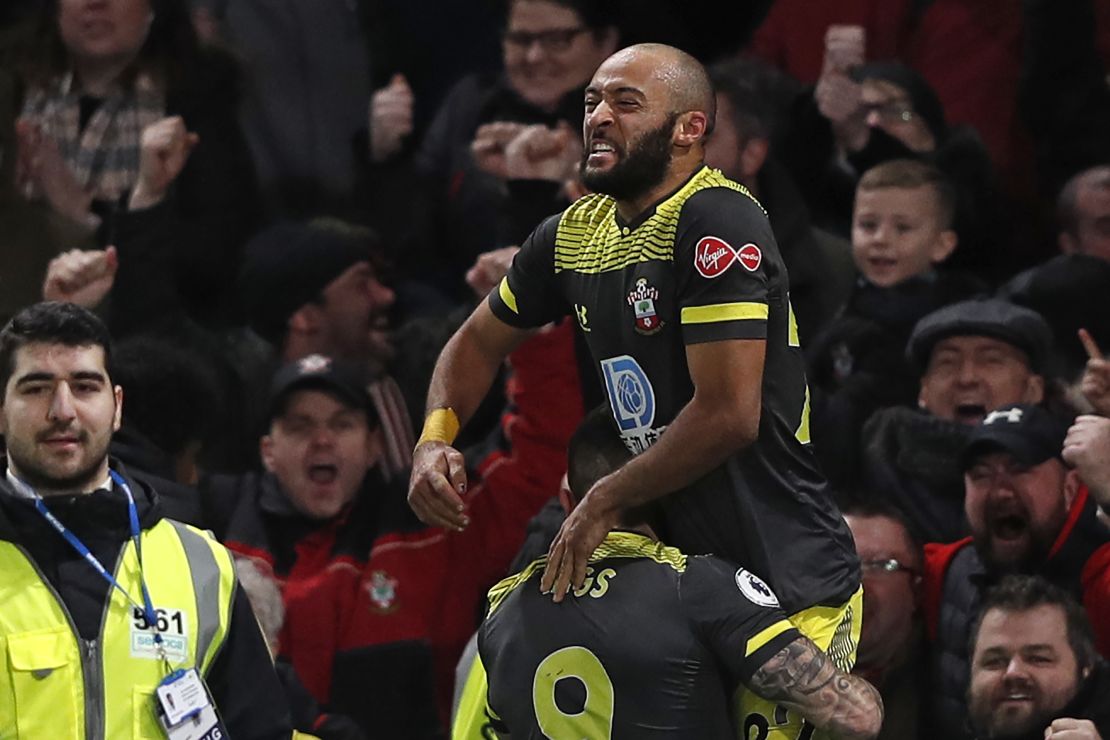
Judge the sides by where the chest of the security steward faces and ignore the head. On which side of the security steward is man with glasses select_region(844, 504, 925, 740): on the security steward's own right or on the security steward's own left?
on the security steward's own left

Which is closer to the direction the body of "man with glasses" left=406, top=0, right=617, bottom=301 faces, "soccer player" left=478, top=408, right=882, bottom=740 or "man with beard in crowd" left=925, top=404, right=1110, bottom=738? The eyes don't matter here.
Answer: the soccer player

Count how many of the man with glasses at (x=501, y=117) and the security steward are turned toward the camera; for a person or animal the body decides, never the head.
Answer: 2

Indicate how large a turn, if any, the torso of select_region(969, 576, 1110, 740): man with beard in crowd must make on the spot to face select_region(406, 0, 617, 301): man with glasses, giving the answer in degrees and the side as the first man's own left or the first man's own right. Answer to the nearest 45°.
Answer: approximately 90° to the first man's own right

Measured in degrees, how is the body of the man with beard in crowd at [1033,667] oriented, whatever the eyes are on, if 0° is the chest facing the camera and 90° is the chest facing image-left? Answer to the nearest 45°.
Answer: approximately 45°

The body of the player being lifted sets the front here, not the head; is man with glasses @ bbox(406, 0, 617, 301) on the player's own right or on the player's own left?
on the player's own right
